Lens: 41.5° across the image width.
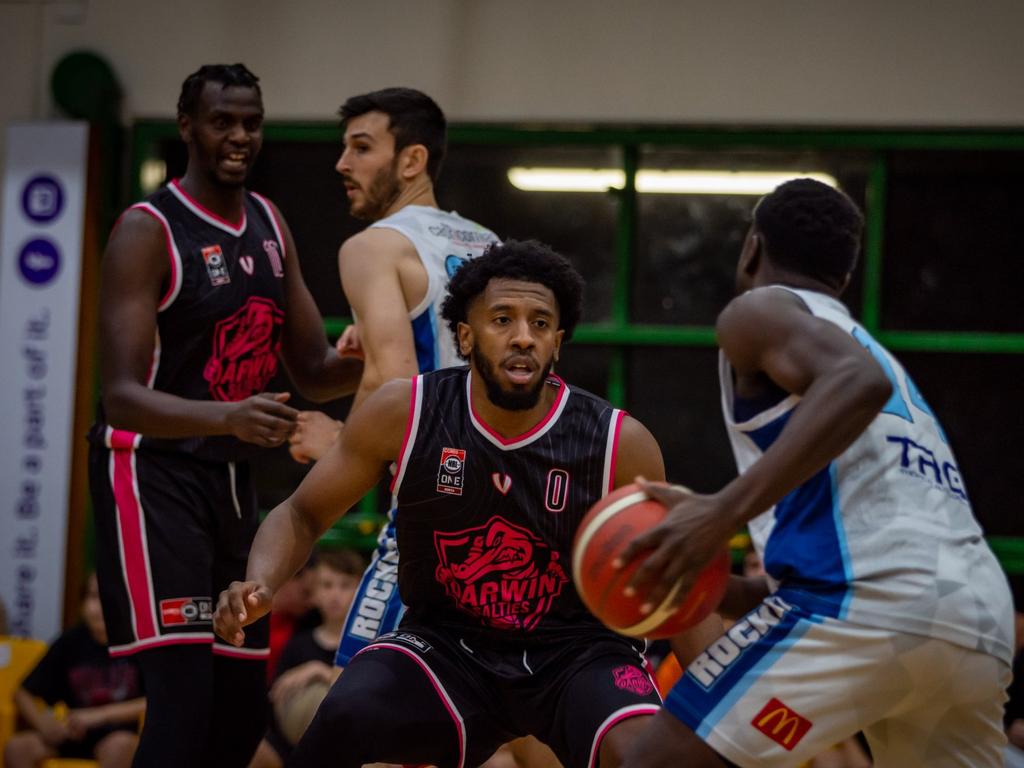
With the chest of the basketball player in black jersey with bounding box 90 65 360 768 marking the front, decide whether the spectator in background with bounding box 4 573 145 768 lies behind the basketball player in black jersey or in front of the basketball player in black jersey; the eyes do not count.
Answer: behind

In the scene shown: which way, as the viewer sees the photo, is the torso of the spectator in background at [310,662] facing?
toward the camera

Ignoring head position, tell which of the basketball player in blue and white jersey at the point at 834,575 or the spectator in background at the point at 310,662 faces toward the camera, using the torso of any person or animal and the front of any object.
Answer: the spectator in background

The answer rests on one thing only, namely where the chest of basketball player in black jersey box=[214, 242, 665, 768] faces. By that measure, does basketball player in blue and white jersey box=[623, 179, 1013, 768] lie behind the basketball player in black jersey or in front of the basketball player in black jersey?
in front

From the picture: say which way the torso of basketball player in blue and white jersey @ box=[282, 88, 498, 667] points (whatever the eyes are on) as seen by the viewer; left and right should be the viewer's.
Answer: facing away from the viewer and to the left of the viewer

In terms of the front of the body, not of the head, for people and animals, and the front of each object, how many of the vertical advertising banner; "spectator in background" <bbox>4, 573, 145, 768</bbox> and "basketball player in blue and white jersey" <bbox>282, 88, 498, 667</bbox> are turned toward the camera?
2

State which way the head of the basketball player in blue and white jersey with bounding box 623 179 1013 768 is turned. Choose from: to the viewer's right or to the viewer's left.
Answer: to the viewer's left

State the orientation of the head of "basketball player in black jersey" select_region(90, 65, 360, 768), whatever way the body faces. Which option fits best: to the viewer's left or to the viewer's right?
to the viewer's right

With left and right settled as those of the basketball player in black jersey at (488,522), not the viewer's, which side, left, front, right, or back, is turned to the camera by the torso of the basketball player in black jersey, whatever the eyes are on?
front

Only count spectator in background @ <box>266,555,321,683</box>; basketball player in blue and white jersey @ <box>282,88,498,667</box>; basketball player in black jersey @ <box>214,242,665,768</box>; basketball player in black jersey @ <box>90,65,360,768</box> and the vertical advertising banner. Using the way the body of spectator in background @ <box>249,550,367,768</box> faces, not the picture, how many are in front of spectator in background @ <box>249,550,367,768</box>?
3

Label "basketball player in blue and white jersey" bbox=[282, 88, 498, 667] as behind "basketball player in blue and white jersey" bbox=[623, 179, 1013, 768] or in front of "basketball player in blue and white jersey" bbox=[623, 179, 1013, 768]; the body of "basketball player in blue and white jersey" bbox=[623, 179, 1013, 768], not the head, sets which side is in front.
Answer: in front

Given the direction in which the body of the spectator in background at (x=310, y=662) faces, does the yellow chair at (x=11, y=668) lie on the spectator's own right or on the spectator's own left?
on the spectator's own right

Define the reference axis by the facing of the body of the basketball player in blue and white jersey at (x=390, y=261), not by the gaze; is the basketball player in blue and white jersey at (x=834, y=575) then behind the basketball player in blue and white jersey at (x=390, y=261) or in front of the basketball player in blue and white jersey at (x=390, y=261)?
behind

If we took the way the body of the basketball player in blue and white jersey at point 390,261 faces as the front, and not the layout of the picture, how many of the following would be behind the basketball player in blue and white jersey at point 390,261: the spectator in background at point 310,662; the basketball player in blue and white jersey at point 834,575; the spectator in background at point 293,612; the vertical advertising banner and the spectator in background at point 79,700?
1

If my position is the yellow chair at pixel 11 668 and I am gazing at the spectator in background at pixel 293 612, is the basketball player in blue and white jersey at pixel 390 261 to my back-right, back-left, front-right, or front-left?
front-right

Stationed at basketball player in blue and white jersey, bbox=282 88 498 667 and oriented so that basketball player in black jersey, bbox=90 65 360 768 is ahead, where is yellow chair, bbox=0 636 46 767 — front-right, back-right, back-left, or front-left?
front-right

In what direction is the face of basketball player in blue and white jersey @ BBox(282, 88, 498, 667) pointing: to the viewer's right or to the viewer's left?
to the viewer's left

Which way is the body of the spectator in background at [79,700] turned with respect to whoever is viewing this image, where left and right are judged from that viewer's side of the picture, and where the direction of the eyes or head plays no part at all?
facing the viewer

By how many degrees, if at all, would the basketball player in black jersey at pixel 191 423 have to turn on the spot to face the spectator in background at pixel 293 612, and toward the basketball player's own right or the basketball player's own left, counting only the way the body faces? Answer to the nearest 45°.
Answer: approximately 135° to the basketball player's own left

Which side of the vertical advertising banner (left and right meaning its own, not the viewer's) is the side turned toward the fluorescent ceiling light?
left
